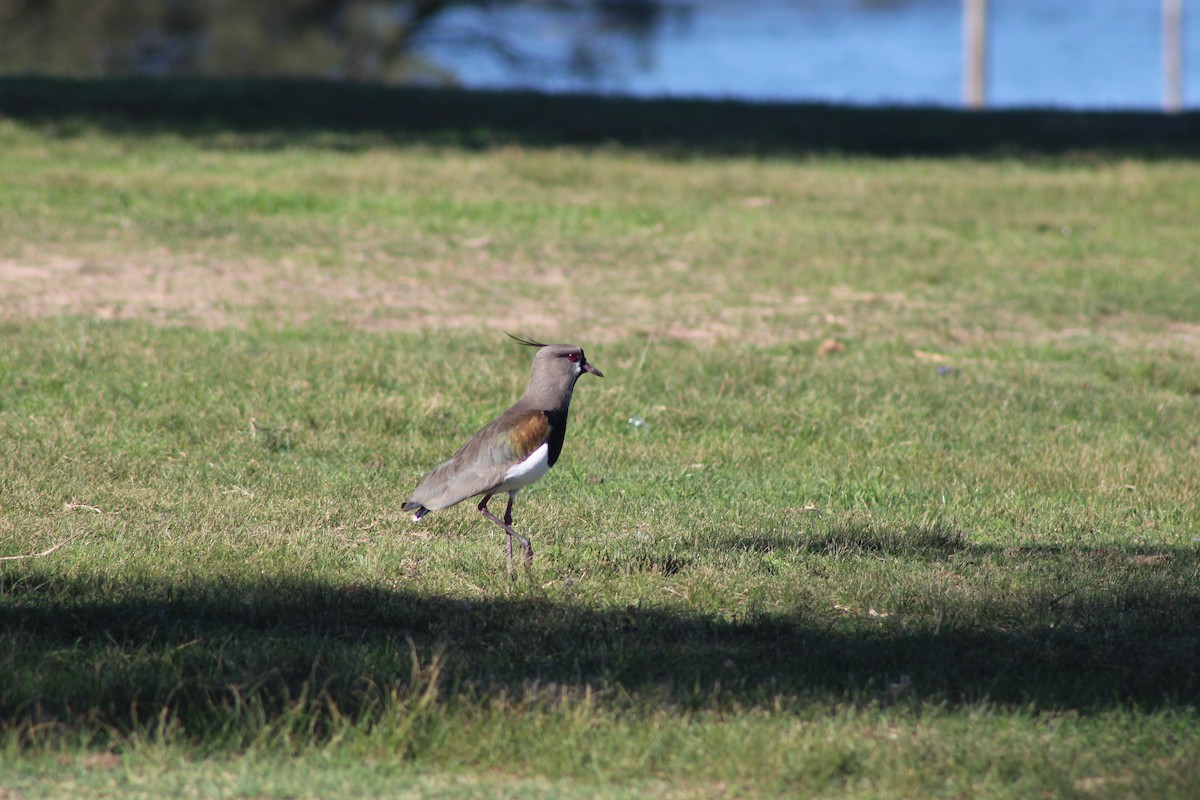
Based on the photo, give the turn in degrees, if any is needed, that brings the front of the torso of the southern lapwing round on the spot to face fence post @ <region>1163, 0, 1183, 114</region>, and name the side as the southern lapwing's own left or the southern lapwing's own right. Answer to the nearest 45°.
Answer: approximately 45° to the southern lapwing's own left

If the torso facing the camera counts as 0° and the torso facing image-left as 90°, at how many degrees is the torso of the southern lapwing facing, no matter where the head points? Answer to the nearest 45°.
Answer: approximately 270°

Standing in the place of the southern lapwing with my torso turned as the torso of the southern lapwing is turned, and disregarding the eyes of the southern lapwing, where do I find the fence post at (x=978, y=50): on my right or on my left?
on my left
